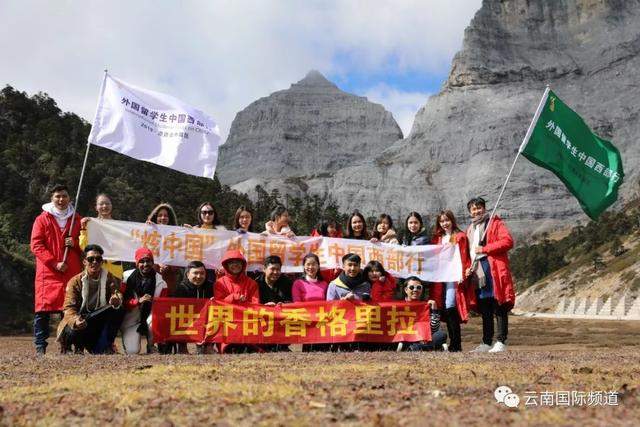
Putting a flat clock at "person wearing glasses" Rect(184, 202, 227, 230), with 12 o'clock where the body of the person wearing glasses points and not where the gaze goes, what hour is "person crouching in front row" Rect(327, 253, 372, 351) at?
The person crouching in front row is roughly at 10 o'clock from the person wearing glasses.

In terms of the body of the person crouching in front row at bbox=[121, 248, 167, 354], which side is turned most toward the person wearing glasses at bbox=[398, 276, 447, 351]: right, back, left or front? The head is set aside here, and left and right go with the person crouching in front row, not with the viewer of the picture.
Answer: left

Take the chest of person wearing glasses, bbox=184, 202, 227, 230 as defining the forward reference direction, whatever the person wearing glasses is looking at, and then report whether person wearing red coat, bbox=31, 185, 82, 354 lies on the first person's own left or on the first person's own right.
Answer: on the first person's own right

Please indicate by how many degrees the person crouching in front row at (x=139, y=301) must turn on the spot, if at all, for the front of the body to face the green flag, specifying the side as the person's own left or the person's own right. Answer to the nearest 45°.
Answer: approximately 90° to the person's own left

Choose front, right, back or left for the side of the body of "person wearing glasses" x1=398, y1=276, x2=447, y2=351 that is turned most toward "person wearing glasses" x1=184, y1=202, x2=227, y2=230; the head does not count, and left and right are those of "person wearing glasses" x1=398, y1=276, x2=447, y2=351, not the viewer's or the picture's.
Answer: right
